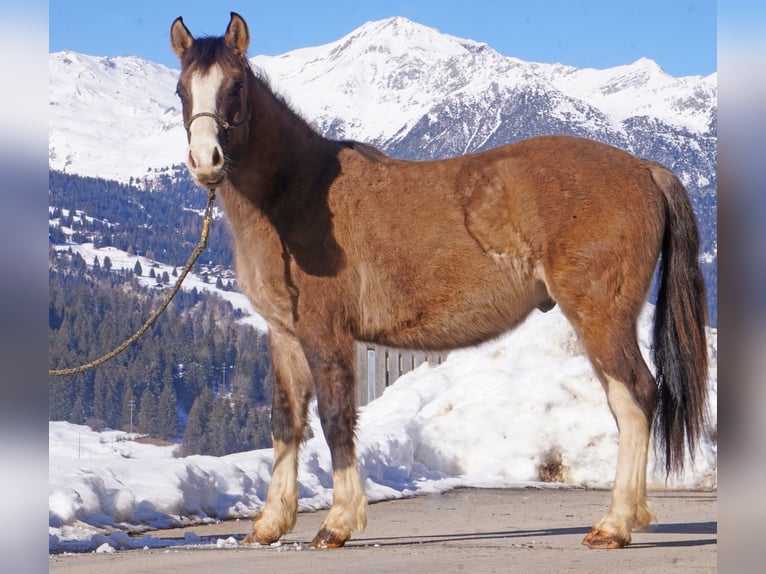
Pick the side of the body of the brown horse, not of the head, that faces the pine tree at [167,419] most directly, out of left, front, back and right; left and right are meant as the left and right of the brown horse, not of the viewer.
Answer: right

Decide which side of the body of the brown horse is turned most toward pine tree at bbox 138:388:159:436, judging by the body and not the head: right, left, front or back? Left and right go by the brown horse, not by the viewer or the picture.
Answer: right

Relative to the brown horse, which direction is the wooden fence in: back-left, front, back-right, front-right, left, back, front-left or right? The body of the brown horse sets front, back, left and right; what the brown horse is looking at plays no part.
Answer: right

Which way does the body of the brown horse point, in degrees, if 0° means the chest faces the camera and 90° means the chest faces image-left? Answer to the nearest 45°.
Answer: approximately 90°

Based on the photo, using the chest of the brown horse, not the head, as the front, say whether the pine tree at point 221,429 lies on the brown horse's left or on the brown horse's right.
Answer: on the brown horse's right
